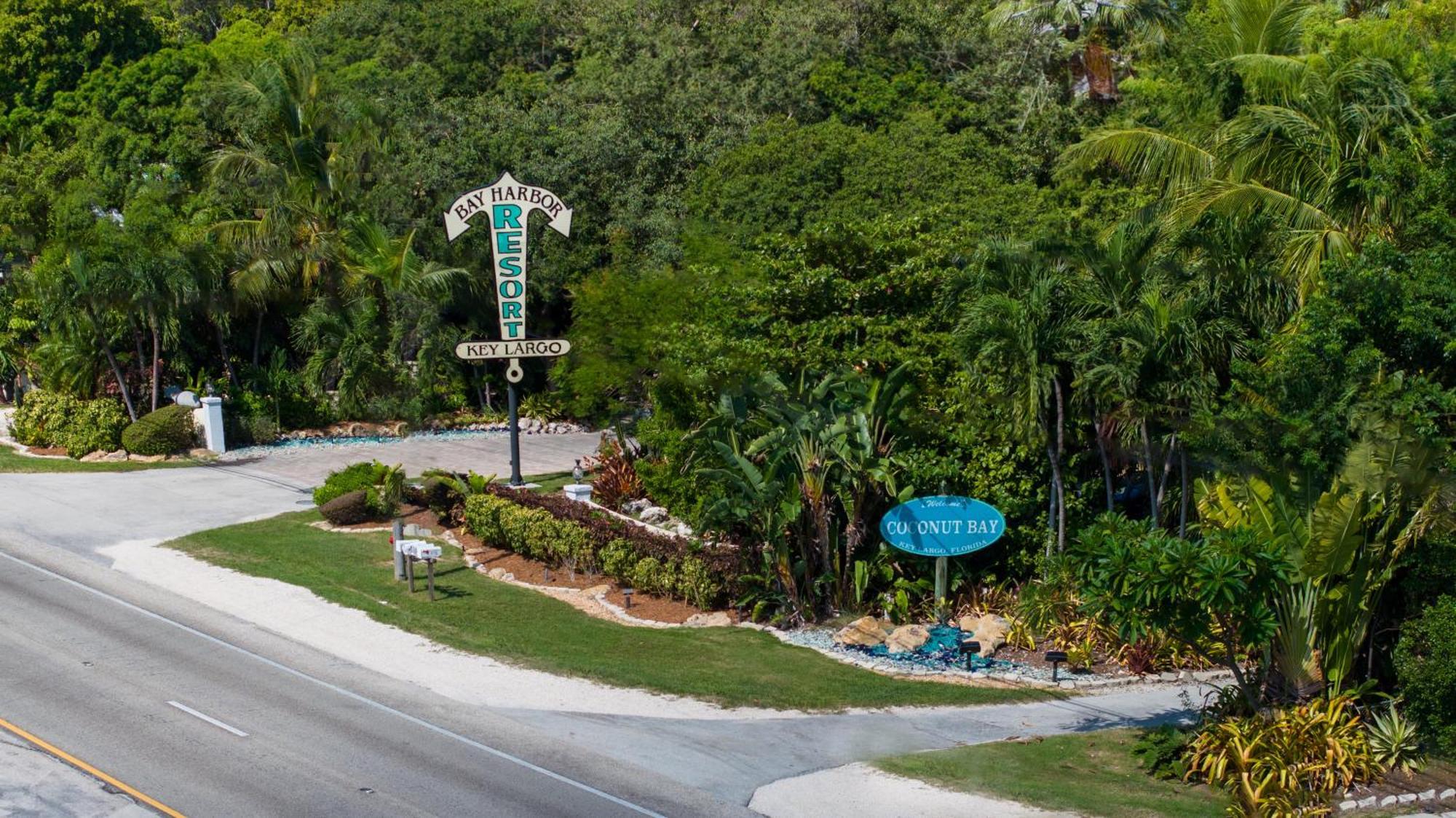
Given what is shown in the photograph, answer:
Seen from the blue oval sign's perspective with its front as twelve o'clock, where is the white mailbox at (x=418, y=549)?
The white mailbox is roughly at 3 o'clock from the blue oval sign.

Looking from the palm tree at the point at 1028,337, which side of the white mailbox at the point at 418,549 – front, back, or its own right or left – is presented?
left

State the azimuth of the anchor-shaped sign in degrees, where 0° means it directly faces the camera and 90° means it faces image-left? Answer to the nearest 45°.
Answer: approximately 0°

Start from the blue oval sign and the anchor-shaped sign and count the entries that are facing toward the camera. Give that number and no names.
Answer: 2

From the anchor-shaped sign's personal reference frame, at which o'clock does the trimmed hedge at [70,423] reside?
The trimmed hedge is roughly at 4 o'clock from the anchor-shaped sign.

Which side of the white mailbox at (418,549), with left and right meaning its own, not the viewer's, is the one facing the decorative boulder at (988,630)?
left

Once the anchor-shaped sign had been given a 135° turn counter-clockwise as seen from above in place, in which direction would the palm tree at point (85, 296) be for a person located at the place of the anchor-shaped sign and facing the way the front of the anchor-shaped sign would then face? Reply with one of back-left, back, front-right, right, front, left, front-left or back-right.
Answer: left

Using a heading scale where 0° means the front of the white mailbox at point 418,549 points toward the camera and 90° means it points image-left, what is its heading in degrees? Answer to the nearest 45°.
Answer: approximately 45°
